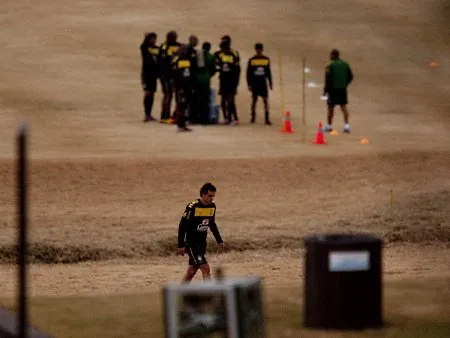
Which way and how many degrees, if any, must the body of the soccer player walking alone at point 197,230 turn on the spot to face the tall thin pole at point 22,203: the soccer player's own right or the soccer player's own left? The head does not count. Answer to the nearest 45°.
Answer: approximately 45° to the soccer player's own right

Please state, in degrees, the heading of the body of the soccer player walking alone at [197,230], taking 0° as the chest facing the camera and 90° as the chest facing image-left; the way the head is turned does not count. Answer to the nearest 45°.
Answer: approximately 315°

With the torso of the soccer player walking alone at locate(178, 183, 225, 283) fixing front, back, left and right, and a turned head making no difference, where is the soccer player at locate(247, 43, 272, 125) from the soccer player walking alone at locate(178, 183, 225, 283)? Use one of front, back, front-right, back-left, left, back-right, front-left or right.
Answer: back-left

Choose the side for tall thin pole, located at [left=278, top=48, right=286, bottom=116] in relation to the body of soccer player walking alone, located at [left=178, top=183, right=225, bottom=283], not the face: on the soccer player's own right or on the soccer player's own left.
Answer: on the soccer player's own left

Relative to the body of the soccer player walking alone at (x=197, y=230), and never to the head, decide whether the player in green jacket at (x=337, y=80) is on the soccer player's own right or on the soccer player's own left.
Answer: on the soccer player's own left

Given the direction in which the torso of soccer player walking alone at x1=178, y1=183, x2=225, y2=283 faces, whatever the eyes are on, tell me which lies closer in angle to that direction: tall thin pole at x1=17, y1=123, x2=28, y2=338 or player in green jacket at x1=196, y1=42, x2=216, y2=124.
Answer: the tall thin pole

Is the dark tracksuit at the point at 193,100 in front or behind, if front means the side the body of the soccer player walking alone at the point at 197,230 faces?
behind

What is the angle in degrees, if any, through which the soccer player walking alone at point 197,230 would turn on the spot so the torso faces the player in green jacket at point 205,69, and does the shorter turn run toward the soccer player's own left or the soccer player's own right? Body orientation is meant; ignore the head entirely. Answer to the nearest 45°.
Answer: approximately 135° to the soccer player's own left

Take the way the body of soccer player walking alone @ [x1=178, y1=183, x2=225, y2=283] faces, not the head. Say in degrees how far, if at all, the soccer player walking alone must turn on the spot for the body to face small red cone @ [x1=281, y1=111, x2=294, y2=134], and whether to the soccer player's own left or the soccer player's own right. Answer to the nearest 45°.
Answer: approximately 135° to the soccer player's own left
